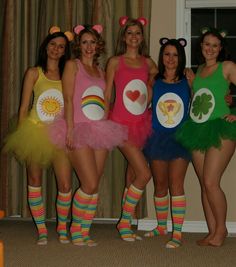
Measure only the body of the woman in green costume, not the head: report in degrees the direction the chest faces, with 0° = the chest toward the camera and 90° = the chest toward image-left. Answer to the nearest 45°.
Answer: approximately 45°

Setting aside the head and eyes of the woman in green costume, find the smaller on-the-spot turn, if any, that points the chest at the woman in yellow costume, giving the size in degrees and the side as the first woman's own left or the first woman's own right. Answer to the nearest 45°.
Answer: approximately 45° to the first woman's own right

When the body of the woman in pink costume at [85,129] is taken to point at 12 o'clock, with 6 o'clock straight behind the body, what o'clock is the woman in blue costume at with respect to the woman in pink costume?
The woman in blue costume is roughly at 10 o'clock from the woman in pink costume.

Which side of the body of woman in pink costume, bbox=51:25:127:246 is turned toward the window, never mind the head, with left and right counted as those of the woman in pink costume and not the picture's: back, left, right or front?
left

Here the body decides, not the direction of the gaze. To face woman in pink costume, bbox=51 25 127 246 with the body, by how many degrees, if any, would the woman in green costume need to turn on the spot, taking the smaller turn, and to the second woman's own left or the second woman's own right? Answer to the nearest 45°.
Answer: approximately 45° to the second woman's own right

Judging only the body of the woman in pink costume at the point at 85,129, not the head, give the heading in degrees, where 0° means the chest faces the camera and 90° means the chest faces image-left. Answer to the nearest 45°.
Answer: approximately 315°
